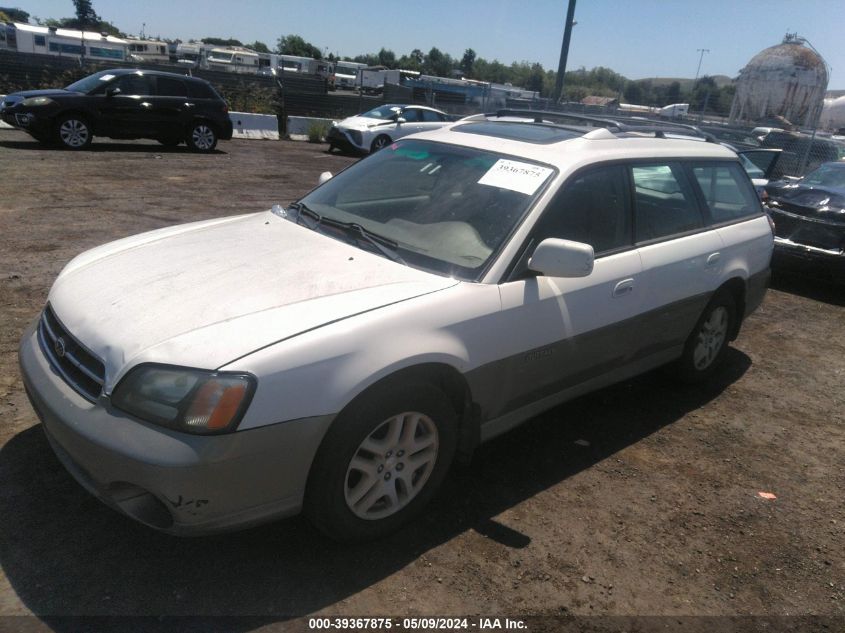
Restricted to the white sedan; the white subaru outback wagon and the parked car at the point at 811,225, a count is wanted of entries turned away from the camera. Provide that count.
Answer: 0

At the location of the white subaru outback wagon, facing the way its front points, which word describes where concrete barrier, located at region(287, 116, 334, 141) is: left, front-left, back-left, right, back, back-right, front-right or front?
back-right

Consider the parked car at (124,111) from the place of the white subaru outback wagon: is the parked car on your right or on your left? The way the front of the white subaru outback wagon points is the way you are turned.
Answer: on your right

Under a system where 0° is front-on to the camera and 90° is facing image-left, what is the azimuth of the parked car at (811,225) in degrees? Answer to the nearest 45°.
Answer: approximately 45°

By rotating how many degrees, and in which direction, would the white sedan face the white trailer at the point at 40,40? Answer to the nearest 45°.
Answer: approximately 90° to its right

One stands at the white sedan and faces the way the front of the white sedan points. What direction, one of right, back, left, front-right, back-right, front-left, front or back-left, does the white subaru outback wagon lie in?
front-left

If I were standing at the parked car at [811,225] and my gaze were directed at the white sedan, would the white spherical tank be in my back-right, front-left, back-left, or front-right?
front-right

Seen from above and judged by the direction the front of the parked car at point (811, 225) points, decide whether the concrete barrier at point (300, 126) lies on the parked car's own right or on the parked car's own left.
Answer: on the parked car's own right

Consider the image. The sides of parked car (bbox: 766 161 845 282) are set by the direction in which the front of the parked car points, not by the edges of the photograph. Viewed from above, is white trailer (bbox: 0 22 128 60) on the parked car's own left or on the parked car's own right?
on the parked car's own right

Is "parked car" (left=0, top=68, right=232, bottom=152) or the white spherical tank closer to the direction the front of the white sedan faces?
the parked car

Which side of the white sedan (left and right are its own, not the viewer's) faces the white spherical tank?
back

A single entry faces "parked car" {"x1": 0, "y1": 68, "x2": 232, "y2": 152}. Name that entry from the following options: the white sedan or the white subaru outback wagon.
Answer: the white sedan

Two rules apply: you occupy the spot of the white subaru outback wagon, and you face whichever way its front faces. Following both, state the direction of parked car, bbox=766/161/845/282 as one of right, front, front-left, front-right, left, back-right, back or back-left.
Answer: back

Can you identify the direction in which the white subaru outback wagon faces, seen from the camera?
facing the viewer and to the left of the viewer

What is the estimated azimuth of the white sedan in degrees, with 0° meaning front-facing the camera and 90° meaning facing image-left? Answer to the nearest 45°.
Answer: approximately 45°
